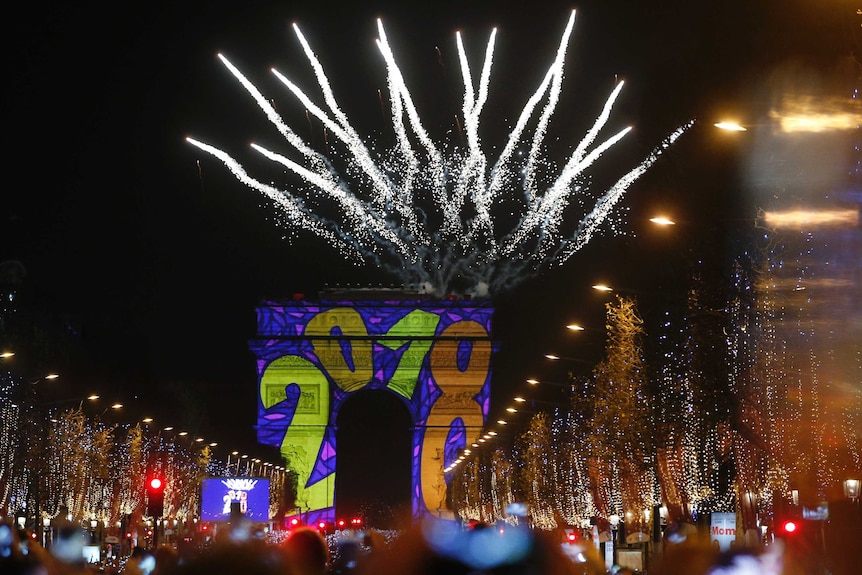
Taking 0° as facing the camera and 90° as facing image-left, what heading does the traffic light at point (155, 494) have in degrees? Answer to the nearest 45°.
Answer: approximately 0°
